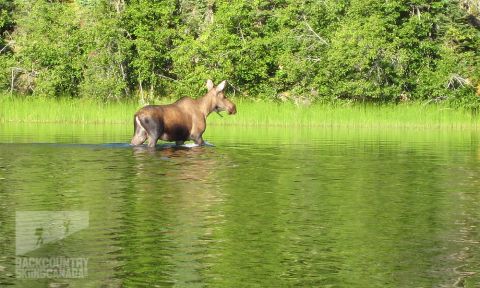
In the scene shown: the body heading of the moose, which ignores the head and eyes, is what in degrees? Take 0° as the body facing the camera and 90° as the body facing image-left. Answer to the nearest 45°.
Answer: approximately 270°
